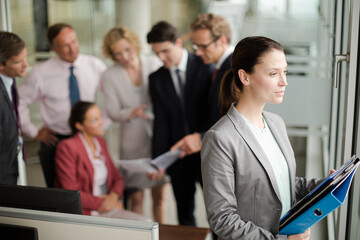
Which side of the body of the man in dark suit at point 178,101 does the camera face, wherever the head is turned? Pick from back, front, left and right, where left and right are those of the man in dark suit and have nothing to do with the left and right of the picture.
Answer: front

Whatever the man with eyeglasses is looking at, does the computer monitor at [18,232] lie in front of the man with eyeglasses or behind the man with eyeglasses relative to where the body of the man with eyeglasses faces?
in front

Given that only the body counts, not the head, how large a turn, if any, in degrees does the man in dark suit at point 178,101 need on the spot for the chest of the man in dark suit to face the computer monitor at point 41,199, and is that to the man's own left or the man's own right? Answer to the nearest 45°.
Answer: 0° — they already face it

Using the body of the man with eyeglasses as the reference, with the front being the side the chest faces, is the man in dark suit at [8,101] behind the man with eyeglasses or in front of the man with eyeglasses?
in front

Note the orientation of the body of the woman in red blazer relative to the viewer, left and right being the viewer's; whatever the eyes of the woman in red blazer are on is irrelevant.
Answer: facing the viewer and to the right of the viewer

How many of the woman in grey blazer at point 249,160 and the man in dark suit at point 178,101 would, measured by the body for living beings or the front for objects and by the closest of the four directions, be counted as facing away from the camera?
0

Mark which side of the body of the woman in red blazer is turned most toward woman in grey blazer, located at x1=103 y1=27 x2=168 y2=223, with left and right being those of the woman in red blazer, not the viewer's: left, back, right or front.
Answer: left

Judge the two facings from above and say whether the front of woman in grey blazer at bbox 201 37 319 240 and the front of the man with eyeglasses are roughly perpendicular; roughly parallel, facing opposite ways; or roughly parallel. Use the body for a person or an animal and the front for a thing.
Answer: roughly perpendicular

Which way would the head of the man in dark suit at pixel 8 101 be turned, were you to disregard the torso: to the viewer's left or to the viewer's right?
to the viewer's right

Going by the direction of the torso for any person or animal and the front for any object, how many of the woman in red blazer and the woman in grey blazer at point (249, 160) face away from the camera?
0
